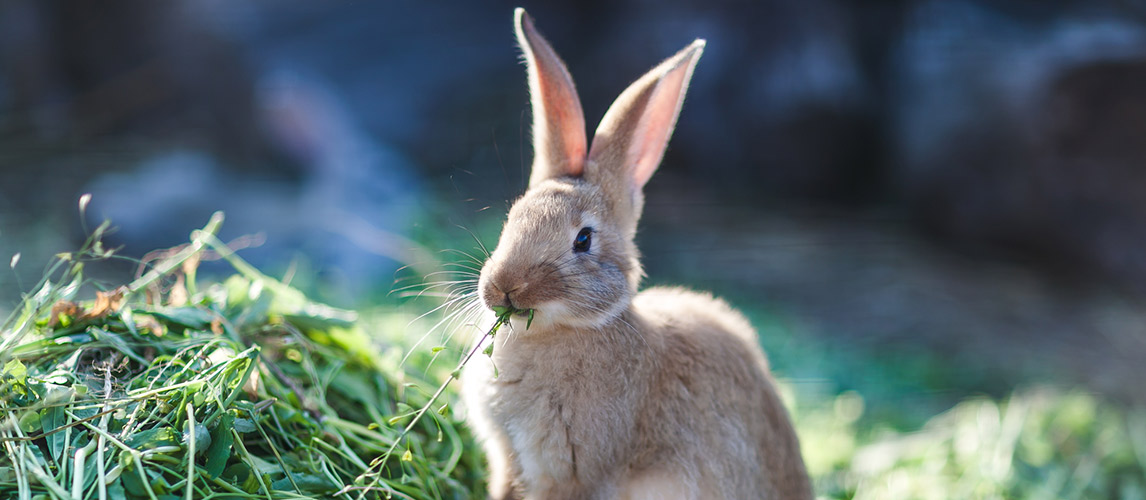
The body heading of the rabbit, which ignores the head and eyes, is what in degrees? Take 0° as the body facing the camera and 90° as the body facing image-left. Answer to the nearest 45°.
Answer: approximately 45°

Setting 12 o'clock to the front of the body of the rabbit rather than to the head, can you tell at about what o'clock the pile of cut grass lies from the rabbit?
The pile of cut grass is roughly at 1 o'clock from the rabbit.
